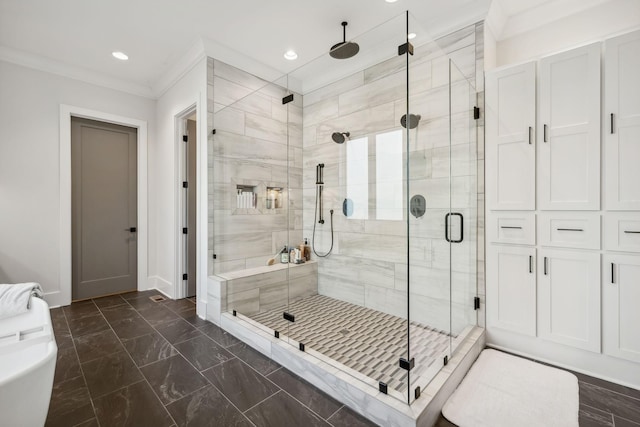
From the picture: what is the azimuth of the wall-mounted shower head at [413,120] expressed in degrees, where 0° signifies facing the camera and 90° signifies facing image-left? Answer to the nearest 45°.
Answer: approximately 45°

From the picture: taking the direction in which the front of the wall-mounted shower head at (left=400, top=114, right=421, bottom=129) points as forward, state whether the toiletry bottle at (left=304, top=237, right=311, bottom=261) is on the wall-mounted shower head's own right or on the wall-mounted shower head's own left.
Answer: on the wall-mounted shower head's own right

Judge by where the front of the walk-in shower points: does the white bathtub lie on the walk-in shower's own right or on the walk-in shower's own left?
on the walk-in shower's own right

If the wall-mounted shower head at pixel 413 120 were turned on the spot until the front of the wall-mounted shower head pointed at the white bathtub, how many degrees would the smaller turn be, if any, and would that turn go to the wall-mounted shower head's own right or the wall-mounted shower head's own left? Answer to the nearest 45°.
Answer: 0° — it already faces it

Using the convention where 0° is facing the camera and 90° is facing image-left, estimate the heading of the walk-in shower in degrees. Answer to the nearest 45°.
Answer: approximately 315°

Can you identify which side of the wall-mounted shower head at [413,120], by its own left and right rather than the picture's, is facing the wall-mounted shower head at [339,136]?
right
